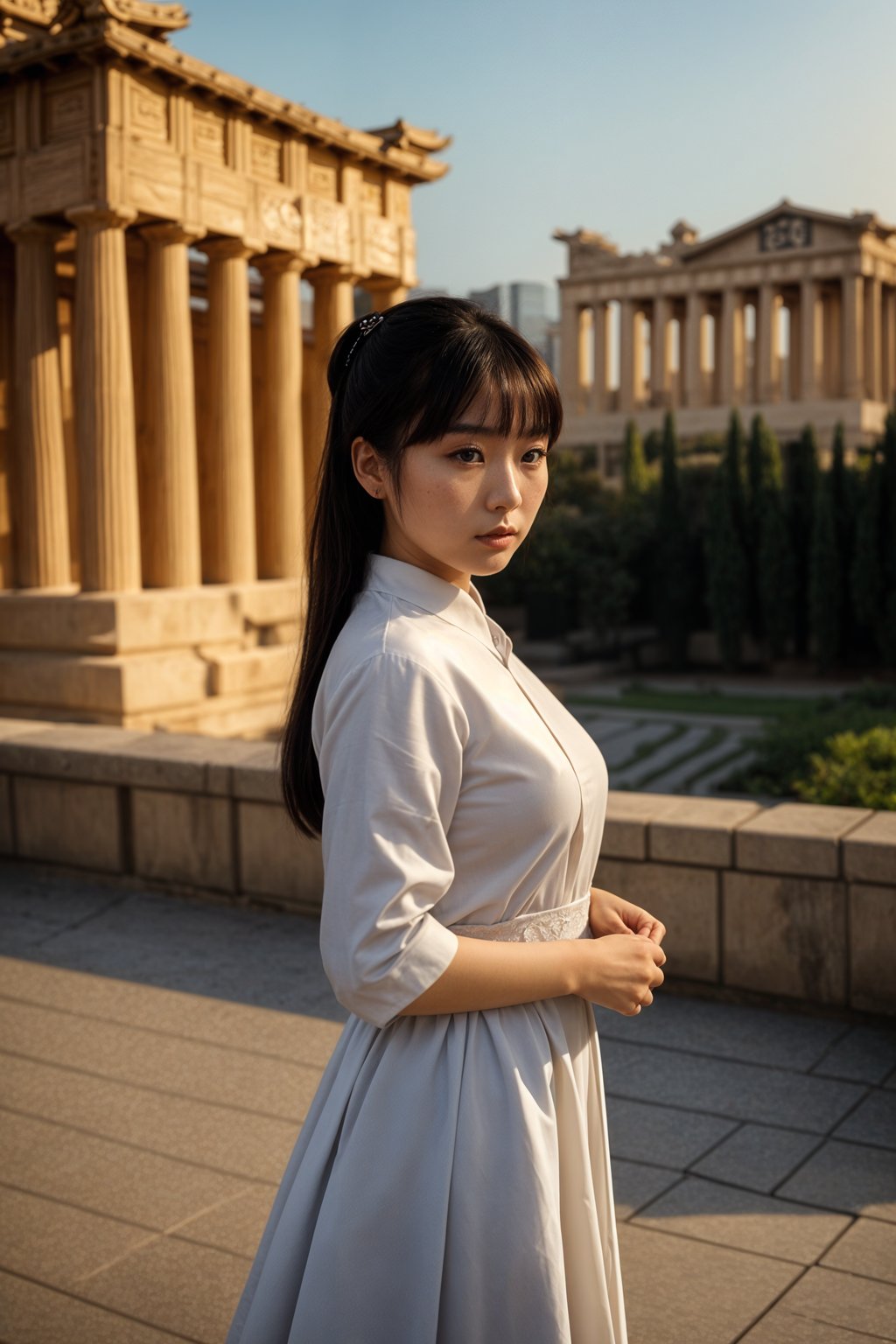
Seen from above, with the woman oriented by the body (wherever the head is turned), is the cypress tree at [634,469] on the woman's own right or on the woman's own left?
on the woman's own left

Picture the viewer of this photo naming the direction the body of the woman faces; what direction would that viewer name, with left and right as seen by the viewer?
facing the viewer and to the right of the viewer

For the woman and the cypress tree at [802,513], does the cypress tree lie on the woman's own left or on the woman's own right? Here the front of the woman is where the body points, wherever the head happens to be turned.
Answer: on the woman's own left

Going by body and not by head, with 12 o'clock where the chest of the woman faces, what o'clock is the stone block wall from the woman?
The stone block wall is roughly at 8 o'clock from the woman.

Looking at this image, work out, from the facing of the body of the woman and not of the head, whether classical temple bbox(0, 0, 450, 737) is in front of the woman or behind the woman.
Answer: behind
